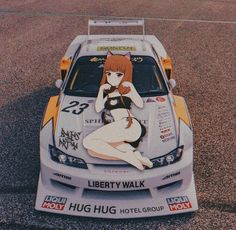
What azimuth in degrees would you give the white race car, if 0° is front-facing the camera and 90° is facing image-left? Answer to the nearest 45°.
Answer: approximately 0°
